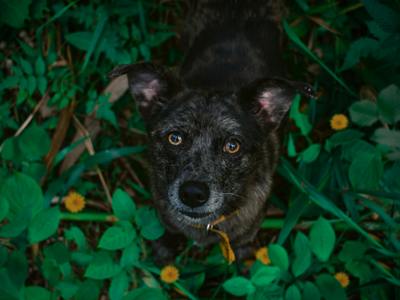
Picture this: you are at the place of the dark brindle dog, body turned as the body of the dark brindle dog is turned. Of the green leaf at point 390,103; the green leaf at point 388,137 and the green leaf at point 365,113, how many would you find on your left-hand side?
3

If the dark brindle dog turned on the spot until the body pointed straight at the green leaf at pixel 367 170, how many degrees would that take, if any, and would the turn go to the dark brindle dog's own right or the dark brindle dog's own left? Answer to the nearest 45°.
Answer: approximately 90° to the dark brindle dog's own left

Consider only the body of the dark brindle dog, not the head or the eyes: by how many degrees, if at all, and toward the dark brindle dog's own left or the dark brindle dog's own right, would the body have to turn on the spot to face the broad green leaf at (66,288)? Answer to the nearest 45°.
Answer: approximately 45° to the dark brindle dog's own right

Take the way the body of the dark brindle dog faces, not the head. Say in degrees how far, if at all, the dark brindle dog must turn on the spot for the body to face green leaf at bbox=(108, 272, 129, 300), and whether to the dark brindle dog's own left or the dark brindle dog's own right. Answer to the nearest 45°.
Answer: approximately 45° to the dark brindle dog's own right

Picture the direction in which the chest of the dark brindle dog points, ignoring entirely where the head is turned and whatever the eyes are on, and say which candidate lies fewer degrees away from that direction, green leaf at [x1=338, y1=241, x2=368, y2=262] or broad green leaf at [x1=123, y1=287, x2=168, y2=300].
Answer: the broad green leaf

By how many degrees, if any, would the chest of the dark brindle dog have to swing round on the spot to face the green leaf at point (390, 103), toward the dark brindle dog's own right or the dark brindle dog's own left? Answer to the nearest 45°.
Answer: approximately 90° to the dark brindle dog's own left

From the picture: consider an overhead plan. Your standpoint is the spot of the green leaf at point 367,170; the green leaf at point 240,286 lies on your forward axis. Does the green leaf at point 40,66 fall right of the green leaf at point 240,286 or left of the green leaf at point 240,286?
right

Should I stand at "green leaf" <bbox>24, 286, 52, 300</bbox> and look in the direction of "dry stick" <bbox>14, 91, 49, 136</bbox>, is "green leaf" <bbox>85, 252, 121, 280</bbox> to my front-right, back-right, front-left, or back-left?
front-right

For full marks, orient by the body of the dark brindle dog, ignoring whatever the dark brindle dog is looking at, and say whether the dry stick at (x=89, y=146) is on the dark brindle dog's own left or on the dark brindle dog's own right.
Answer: on the dark brindle dog's own right

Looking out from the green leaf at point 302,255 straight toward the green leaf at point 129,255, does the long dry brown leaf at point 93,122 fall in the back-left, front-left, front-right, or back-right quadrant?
front-right

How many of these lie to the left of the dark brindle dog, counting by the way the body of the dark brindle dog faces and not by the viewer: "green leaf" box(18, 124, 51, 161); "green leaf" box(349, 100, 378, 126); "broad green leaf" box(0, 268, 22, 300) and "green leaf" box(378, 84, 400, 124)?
2

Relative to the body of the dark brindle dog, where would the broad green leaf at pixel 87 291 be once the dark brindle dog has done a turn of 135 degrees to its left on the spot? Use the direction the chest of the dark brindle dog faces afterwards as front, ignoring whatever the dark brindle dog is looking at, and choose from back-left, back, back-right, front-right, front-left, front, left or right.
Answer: back

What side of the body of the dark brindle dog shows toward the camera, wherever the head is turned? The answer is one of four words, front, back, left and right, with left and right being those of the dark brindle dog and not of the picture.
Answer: front

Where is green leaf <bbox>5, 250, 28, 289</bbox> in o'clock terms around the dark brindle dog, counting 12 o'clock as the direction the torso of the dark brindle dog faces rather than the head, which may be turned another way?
The green leaf is roughly at 2 o'clock from the dark brindle dog.

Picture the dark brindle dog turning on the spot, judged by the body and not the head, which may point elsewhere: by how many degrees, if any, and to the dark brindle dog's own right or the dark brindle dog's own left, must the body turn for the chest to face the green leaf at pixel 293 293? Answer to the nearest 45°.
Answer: approximately 45° to the dark brindle dog's own left

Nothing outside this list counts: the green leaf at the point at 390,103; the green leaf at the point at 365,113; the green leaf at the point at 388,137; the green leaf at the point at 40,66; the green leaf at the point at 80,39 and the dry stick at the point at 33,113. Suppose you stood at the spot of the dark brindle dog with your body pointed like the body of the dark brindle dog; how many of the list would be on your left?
3
